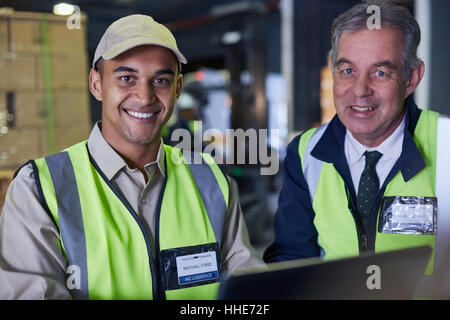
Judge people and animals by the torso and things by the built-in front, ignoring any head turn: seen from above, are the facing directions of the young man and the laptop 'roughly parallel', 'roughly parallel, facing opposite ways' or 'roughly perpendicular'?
roughly parallel, facing opposite ways

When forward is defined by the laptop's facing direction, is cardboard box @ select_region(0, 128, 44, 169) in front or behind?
in front

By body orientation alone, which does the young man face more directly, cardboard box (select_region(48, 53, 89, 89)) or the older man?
the older man

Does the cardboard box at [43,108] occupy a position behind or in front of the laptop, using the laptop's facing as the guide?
in front

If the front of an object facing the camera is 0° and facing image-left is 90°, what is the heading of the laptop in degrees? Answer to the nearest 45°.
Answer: approximately 135°

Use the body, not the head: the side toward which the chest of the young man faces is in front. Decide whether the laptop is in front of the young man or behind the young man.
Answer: in front

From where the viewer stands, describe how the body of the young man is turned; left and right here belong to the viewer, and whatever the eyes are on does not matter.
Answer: facing the viewer and to the right of the viewer

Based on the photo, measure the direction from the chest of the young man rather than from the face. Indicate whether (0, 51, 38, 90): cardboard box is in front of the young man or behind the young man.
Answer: behind
